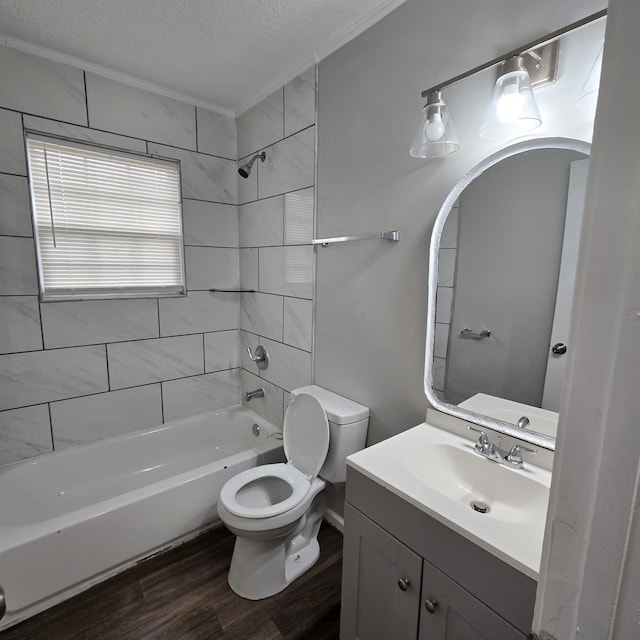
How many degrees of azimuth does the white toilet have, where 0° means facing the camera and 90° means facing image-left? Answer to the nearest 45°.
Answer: approximately 45°

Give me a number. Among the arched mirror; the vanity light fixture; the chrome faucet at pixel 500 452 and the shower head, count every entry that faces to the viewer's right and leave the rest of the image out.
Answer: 0

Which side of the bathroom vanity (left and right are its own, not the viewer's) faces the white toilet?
right

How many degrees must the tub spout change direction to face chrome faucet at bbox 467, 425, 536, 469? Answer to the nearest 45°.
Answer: approximately 90° to its left

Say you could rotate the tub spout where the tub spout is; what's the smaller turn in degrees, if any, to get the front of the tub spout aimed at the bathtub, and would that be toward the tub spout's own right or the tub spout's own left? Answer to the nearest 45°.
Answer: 0° — it already faces it

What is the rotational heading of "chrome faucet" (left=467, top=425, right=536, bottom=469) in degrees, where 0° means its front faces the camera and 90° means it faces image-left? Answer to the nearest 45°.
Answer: approximately 45°

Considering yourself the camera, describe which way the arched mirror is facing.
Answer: facing the viewer and to the left of the viewer

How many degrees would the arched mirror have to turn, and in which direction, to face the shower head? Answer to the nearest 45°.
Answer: approximately 45° to its right

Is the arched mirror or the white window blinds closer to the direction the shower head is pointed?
the white window blinds

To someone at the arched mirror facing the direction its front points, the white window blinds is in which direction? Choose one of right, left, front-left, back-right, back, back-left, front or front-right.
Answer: front-right

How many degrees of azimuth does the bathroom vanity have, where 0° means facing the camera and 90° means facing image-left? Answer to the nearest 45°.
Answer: approximately 45°

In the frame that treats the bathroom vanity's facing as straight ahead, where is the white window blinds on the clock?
The white window blinds is roughly at 2 o'clock from the bathroom vanity.

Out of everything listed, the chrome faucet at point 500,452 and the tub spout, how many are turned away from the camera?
0

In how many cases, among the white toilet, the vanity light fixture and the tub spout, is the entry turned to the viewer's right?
0
